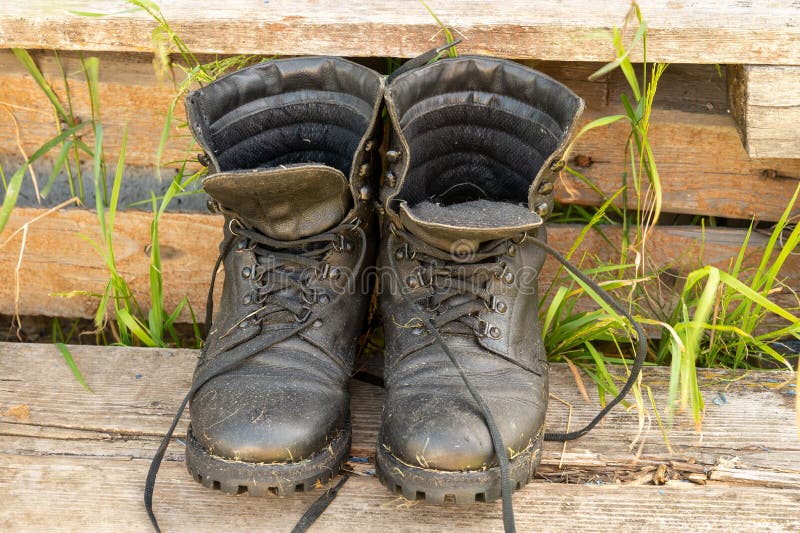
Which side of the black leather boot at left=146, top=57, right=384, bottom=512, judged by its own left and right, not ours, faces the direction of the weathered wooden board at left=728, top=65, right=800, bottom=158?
left

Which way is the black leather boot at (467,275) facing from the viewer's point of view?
toward the camera

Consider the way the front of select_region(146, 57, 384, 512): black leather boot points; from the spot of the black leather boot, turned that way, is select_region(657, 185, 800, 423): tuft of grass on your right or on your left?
on your left

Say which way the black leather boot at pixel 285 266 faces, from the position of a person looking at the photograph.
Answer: facing the viewer

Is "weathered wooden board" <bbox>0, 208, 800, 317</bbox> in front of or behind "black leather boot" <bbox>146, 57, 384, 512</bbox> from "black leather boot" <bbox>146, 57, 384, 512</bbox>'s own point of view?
behind

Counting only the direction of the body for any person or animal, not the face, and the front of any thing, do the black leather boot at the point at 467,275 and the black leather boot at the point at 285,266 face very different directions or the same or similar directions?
same or similar directions

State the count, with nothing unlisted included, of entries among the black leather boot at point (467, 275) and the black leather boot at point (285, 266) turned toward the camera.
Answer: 2

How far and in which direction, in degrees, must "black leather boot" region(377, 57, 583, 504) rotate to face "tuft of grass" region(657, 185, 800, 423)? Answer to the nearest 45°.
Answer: approximately 135° to its left
